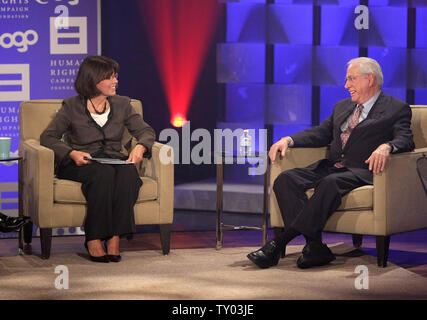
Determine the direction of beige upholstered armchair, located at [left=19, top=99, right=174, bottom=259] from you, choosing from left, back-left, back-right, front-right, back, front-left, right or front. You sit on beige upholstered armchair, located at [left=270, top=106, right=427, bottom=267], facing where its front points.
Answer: front-right

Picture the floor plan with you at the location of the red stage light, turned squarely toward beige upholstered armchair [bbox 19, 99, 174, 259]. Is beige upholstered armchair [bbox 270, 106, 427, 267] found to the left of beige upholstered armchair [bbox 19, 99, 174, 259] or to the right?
left

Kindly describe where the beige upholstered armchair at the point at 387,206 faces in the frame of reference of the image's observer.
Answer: facing the viewer and to the left of the viewer

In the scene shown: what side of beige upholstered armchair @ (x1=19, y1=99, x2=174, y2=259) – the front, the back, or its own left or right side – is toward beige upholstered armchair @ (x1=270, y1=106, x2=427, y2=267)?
left

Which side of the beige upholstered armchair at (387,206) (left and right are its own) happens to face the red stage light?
right

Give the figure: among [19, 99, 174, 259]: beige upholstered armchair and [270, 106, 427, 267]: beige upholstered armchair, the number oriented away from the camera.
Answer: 0

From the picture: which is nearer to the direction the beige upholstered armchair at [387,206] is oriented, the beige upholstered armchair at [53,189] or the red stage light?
the beige upholstered armchair

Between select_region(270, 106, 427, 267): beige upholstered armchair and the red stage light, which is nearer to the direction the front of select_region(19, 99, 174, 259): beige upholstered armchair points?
the beige upholstered armchair

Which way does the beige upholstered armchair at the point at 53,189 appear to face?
toward the camera

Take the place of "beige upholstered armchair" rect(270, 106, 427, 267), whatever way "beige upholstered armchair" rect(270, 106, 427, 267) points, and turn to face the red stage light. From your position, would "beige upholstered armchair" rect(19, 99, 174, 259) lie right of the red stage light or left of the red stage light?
left
